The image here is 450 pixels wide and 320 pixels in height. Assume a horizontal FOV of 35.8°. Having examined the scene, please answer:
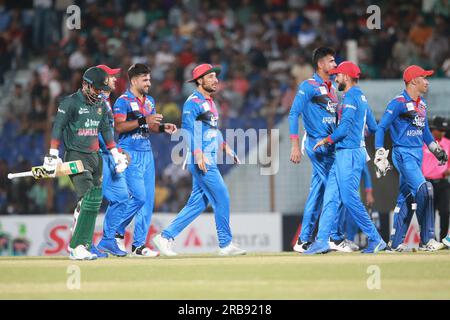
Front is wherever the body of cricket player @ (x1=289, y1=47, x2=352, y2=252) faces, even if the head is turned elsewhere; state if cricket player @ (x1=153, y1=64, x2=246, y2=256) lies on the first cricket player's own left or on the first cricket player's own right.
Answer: on the first cricket player's own right

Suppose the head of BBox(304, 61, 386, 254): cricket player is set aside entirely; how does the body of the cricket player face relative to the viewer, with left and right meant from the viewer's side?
facing to the left of the viewer

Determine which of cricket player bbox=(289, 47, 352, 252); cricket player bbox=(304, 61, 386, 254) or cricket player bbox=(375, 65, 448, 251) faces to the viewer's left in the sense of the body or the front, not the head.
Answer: cricket player bbox=(304, 61, 386, 254)

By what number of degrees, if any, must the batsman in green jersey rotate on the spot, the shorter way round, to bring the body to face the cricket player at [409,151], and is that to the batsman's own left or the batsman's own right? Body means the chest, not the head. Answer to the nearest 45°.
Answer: approximately 45° to the batsman's own left
